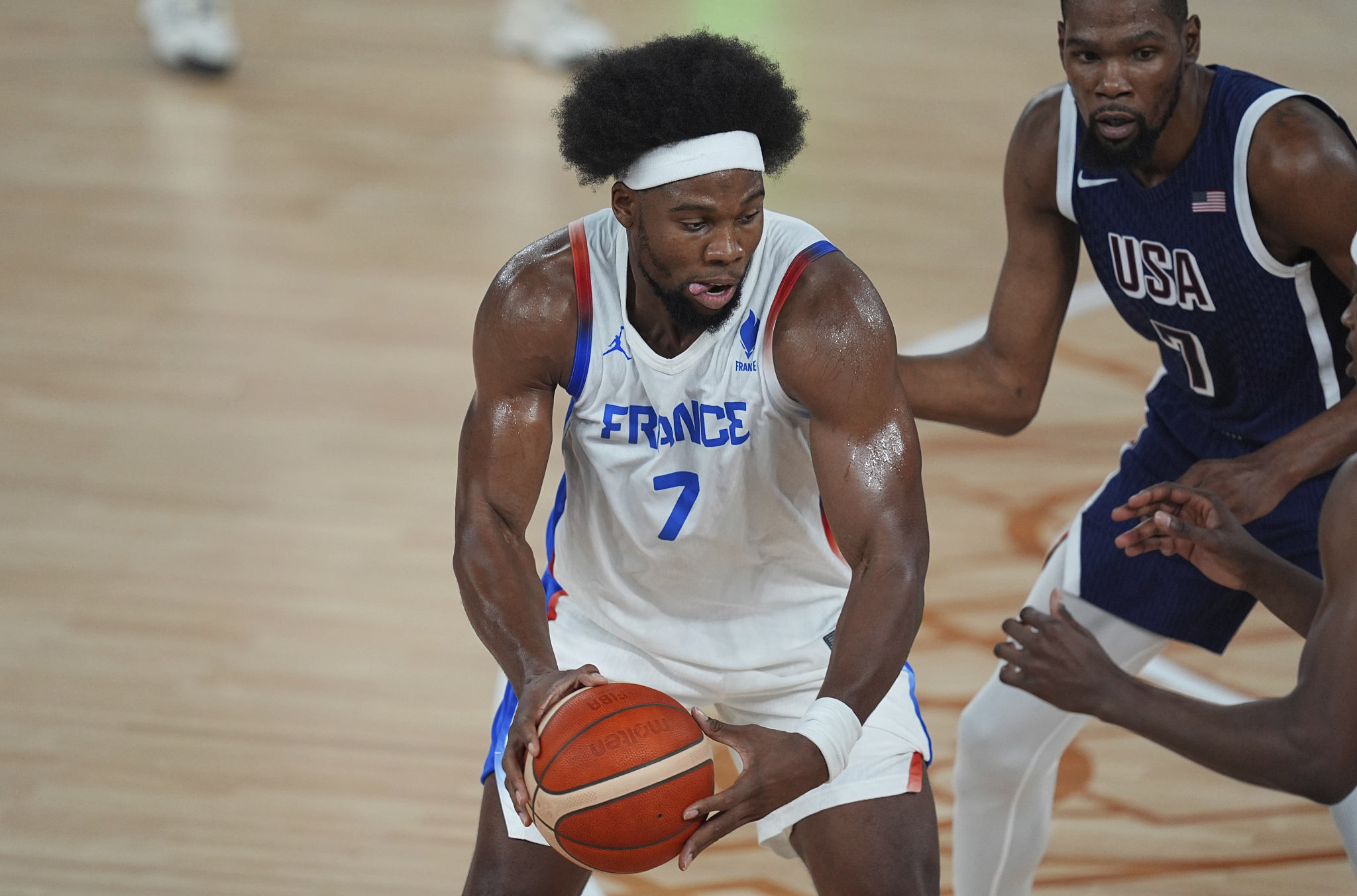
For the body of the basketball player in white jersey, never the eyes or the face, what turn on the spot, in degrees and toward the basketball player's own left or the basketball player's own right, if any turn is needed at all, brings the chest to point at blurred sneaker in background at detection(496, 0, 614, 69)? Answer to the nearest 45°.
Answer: approximately 180°

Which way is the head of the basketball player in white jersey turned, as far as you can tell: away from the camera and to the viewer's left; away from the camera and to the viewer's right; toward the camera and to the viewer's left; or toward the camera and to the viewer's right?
toward the camera and to the viewer's right

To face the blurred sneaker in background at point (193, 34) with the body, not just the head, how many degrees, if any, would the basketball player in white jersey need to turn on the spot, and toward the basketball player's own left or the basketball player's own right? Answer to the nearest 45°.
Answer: approximately 135° to the basketball player's own right
